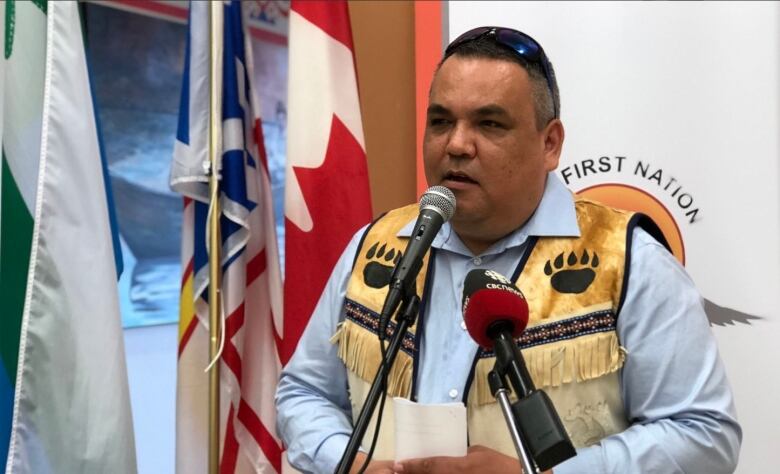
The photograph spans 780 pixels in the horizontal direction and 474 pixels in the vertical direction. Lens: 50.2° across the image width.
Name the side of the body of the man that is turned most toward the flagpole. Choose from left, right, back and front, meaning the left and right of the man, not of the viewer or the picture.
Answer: right

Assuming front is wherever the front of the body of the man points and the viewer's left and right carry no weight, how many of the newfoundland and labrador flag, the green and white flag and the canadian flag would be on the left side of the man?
0

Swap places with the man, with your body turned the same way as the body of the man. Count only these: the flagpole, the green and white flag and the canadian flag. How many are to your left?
0

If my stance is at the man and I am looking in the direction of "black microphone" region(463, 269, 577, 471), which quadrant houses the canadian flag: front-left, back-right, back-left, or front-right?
back-right

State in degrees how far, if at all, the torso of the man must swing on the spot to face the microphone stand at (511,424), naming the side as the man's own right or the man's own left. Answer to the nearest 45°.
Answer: approximately 45° to the man's own left

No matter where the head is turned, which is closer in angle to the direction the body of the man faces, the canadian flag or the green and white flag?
the green and white flag

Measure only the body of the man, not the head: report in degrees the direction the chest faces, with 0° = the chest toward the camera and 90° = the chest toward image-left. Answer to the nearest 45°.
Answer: approximately 45°

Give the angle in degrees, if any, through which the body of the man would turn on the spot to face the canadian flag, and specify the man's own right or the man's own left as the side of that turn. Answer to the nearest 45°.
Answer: approximately 90° to the man's own right

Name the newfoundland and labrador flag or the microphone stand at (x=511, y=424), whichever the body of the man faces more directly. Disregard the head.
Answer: the microphone stand

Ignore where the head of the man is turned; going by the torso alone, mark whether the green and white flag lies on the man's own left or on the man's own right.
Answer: on the man's own right

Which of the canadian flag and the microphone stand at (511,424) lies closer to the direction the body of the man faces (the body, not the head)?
the microphone stand

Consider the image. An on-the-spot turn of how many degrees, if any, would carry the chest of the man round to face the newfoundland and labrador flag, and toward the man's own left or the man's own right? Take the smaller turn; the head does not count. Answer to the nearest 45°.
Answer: approximately 90° to the man's own right

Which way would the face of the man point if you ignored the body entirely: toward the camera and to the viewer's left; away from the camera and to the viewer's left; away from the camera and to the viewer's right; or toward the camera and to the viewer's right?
toward the camera and to the viewer's left
